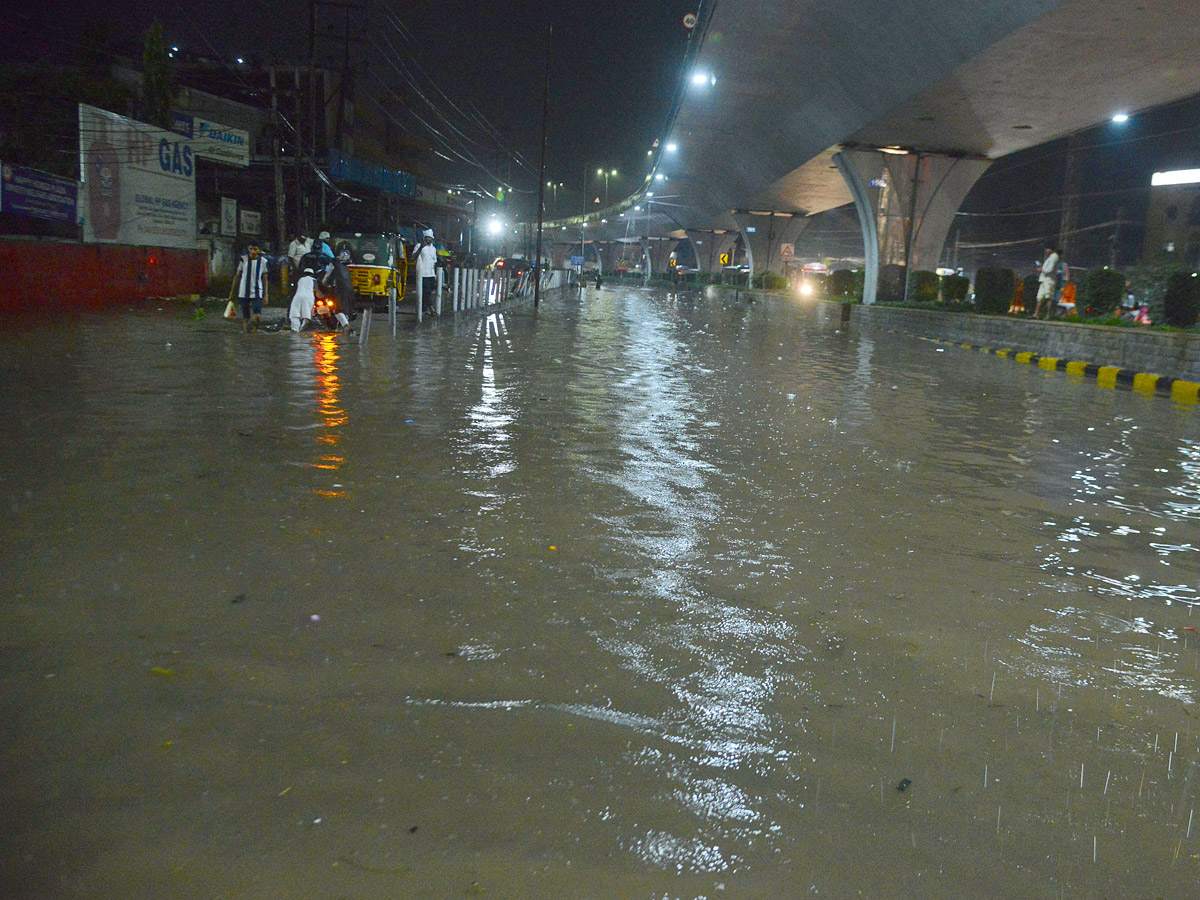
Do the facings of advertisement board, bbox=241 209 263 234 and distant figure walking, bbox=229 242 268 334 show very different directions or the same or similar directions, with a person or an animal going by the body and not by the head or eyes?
same or similar directions

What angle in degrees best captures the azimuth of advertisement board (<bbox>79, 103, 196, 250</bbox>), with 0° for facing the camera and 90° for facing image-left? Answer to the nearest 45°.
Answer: approximately 315°

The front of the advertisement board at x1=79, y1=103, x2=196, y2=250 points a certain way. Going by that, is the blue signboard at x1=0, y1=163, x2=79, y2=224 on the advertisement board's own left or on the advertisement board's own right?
on the advertisement board's own right

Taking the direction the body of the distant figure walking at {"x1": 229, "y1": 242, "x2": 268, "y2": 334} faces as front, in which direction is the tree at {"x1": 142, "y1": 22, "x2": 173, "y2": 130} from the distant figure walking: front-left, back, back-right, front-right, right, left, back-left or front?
back

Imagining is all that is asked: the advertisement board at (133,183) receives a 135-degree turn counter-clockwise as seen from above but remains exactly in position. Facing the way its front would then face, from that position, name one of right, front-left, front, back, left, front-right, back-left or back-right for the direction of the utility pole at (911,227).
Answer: right

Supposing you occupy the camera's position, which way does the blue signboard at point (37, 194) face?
facing the viewer and to the right of the viewer

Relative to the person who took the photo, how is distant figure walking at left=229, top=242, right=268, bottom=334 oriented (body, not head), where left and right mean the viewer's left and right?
facing the viewer

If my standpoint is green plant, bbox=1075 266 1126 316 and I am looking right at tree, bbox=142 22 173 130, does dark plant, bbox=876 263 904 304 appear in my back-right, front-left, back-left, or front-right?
front-right

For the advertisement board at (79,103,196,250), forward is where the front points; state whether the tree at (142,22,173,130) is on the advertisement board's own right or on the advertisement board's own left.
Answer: on the advertisement board's own left

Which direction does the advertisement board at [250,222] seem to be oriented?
toward the camera

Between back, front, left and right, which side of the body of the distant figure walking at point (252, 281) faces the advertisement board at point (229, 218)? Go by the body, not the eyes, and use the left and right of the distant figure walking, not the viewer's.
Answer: back

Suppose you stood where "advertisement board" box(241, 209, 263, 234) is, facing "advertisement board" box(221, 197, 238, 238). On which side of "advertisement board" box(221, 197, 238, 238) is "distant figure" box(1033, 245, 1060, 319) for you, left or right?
left

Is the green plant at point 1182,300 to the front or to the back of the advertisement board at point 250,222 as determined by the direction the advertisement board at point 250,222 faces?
to the front

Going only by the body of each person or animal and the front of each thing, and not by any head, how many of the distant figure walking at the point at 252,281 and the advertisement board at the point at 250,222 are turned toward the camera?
2
